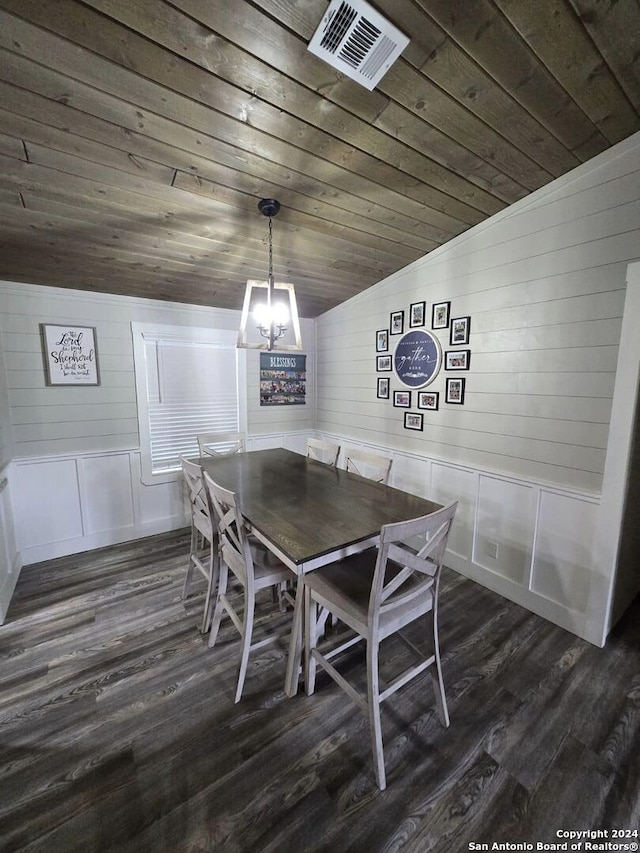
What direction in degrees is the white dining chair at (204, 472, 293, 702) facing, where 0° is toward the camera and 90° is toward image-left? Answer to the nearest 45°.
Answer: approximately 225°

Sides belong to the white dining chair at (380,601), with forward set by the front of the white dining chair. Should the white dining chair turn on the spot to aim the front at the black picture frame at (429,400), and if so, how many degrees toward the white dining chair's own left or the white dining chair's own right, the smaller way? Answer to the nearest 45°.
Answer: approximately 45° to the white dining chair's own right

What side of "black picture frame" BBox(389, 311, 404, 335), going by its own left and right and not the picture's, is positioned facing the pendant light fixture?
front

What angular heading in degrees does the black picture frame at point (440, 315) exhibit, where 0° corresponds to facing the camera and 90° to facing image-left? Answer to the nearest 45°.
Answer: approximately 45°

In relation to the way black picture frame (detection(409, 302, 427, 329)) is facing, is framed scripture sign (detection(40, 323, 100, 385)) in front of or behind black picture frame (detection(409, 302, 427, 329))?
in front

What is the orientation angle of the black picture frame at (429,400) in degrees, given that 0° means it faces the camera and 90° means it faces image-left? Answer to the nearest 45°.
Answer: approximately 45°

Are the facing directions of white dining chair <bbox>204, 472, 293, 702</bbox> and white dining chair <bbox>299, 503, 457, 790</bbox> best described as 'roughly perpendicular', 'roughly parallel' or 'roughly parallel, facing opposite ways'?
roughly perpendicular

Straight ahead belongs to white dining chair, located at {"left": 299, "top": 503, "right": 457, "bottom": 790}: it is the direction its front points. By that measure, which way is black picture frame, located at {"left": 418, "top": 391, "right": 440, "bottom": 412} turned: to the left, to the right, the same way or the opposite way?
to the left

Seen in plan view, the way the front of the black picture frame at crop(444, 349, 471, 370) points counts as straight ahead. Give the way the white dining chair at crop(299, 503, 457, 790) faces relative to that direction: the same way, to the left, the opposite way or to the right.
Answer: to the right

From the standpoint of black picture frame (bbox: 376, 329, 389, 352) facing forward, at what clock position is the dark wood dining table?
The dark wood dining table is roughly at 11 o'clock from the black picture frame.
